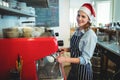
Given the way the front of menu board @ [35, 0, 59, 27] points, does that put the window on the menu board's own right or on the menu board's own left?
on the menu board's own left

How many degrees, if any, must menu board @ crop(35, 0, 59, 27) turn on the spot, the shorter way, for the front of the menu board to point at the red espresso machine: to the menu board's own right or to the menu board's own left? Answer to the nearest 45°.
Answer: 0° — it already faces it

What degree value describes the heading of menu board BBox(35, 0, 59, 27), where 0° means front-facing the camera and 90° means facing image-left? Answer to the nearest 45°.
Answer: approximately 0°

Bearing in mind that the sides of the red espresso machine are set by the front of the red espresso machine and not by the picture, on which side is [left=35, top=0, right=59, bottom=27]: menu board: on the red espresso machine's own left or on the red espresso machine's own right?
on the red espresso machine's own left

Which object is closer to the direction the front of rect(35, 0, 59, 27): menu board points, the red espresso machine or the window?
the red espresso machine

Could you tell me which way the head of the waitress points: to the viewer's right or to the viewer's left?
to the viewer's left

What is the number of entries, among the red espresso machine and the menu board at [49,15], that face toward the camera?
1

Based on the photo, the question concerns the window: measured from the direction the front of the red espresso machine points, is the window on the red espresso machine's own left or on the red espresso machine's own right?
on the red espresso machine's own left

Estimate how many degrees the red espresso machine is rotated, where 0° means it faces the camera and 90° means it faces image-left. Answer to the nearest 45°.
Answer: approximately 270°

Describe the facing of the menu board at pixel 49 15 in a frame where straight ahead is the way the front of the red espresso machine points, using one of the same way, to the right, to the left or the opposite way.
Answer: to the right
